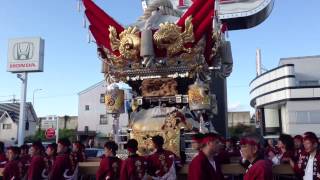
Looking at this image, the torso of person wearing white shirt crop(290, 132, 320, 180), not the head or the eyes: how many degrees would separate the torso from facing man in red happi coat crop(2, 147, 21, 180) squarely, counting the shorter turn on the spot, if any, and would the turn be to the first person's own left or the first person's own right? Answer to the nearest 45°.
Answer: approximately 45° to the first person's own right

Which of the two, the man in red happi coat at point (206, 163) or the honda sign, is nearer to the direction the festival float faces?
the man in red happi coat

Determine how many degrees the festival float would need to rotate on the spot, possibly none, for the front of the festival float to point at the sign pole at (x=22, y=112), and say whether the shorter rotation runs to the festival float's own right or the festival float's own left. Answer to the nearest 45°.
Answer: approximately 135° to the festival float's own right

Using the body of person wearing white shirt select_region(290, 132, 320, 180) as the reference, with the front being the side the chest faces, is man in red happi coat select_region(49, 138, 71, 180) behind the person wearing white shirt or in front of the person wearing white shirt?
in front

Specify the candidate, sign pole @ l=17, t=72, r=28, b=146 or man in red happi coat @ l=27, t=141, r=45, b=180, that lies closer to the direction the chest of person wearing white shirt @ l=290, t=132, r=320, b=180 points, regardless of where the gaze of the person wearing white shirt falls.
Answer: the man in red happi coat

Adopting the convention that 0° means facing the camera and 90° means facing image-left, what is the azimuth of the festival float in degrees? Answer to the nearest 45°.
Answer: approximately 0°
